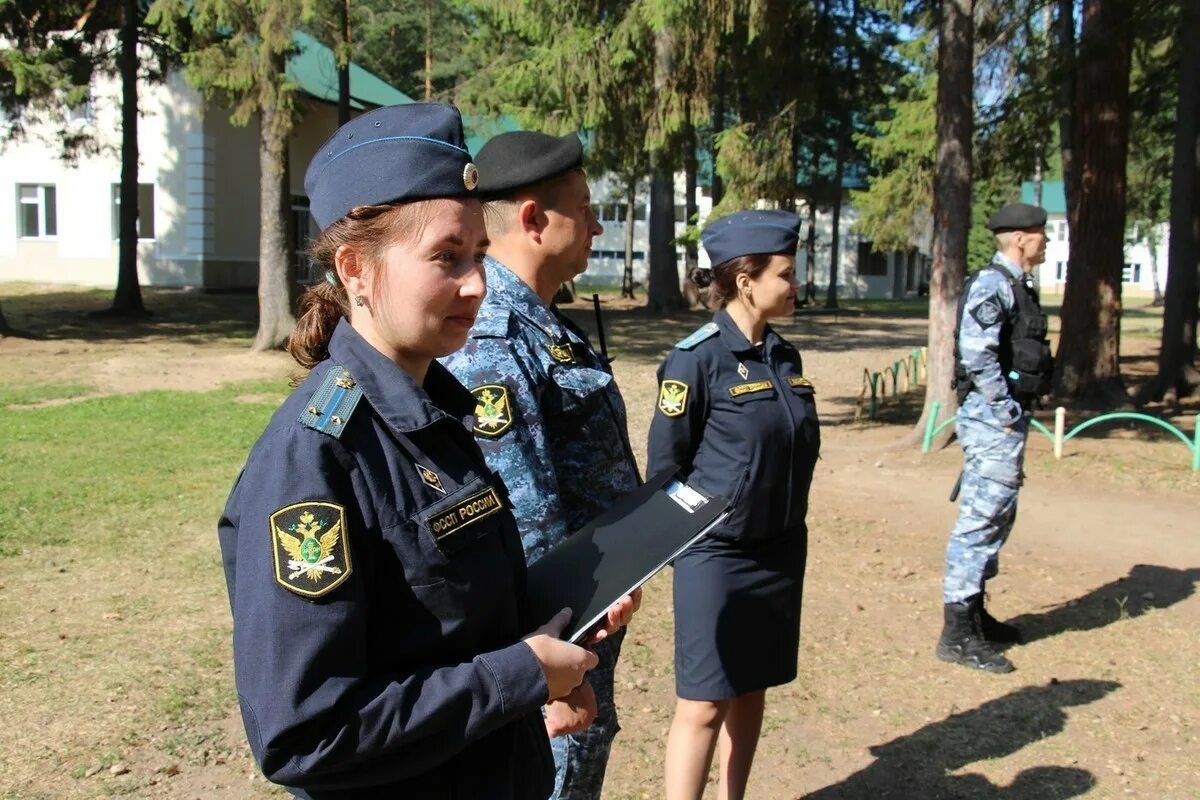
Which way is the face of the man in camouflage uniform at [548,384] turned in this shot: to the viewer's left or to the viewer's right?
to the viewer's right

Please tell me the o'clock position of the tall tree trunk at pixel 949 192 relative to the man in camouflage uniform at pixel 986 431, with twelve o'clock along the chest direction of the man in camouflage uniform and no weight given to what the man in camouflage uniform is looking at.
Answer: The tall tree trunk is roughly at 9 o'clock from the man in camouflage uniform.

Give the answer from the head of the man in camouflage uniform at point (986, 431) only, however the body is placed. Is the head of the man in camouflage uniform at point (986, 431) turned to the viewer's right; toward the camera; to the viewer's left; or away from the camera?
to the viewer's right

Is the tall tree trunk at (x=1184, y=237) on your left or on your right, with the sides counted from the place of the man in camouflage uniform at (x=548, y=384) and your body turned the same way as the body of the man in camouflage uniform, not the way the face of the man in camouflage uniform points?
on your left

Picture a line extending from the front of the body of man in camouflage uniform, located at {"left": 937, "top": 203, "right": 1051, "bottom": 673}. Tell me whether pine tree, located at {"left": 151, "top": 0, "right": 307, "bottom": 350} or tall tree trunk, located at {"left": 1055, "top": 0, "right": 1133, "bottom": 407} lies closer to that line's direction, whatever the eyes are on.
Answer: the tall tree trunk

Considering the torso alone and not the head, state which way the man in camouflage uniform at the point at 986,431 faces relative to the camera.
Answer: to the viewer's right

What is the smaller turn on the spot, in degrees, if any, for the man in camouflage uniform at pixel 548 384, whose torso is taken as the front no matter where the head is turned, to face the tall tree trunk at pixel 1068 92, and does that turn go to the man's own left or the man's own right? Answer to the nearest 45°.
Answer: approximately 45° to the man's own left

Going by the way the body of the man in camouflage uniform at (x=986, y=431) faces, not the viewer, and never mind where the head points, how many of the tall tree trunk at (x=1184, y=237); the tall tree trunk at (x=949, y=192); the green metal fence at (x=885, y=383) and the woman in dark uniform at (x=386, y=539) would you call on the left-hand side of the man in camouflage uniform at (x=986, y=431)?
3

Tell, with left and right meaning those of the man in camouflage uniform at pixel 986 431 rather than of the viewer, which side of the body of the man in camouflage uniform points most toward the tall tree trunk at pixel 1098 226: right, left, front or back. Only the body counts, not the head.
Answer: left

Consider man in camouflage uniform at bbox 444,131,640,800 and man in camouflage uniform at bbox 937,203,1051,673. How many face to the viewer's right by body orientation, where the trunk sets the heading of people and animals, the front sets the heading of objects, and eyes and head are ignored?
2

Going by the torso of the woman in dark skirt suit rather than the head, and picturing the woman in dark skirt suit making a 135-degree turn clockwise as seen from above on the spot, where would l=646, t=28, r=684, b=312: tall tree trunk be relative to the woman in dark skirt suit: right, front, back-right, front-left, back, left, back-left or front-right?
right

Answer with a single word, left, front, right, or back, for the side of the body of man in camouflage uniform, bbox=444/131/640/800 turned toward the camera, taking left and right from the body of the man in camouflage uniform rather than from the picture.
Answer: right
